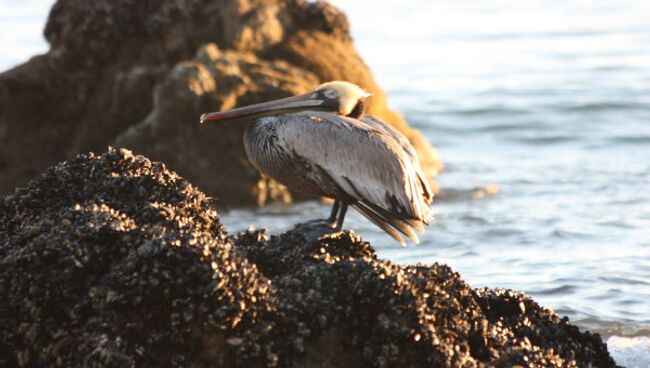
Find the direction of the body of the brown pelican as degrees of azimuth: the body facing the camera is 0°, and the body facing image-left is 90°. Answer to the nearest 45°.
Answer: approximately 90°

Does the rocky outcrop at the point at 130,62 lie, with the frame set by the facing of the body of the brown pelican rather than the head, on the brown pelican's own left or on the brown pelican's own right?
on the brown pelican's own right
